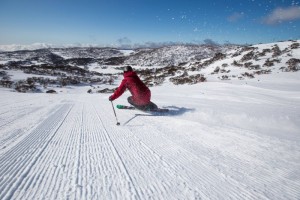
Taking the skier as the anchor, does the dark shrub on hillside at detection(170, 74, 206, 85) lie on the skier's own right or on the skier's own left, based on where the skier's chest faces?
on the skier's own right
